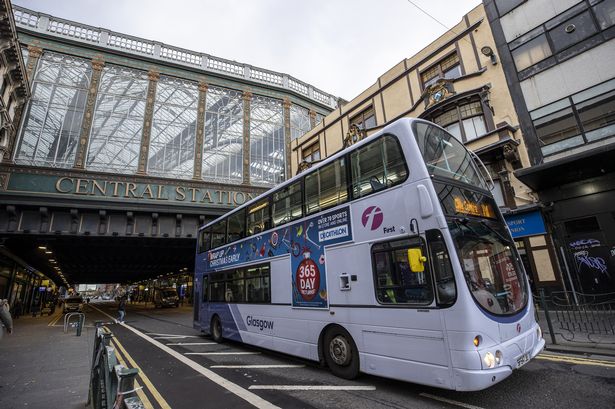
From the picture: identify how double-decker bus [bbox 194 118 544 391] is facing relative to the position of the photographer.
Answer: facing the viewer and to the right of the viewer
